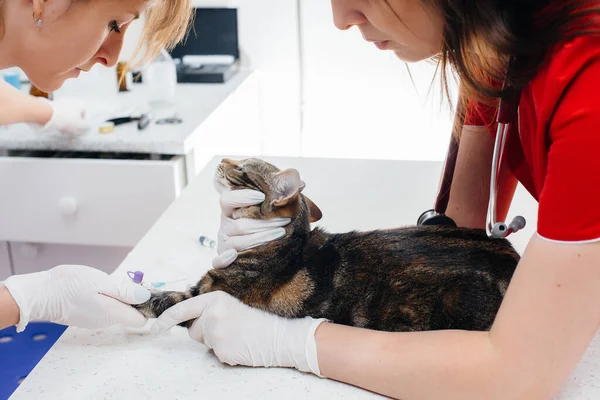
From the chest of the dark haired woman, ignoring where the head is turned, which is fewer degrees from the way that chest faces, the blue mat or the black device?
the blue mat

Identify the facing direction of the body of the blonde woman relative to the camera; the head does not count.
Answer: to the viewer's right

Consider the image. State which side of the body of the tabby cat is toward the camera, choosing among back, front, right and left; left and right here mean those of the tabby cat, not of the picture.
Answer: left

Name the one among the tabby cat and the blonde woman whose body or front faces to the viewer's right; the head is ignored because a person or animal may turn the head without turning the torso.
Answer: the blonde woman

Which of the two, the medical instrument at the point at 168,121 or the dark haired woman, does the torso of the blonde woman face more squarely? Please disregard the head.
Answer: the dark haired woman

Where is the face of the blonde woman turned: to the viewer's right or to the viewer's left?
to the viewer's right

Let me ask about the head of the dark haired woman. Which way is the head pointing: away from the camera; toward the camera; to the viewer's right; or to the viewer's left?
to the viewer's left

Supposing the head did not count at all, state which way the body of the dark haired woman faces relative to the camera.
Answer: to the viewer's left
